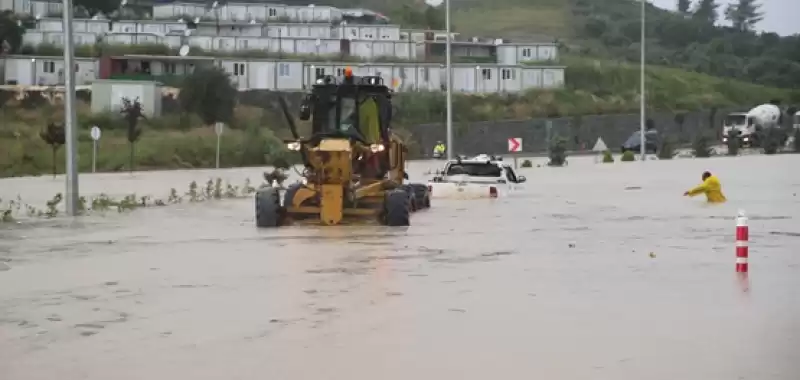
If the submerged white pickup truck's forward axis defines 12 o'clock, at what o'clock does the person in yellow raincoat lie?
The person in yellow raincoat is roughly at 3 o'clock from the submerged white pickup truck.

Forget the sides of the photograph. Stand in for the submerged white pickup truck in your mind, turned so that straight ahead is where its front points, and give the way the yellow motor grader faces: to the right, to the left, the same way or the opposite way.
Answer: the opposite way

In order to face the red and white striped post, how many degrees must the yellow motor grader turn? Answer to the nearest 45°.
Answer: approximately 45° to its left

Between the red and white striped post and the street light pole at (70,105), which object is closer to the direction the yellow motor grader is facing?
the red and white striped post

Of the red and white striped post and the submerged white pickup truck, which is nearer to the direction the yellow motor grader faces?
the red and white striped post

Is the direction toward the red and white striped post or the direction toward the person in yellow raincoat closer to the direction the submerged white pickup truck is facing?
the person in yellow raincoat

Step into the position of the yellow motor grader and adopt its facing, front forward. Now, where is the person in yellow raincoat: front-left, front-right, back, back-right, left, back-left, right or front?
back-left

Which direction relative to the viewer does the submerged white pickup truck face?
away from the camera

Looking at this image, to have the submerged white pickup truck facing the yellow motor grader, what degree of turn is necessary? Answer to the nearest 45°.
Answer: approximately 180°

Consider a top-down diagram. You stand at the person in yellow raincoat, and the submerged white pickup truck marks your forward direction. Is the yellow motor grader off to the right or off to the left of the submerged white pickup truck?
left

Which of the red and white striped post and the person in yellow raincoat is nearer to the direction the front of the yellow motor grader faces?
the red and white striped post

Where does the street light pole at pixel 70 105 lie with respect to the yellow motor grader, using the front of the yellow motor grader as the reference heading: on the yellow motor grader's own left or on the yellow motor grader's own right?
on the yellow motor grader's own right
